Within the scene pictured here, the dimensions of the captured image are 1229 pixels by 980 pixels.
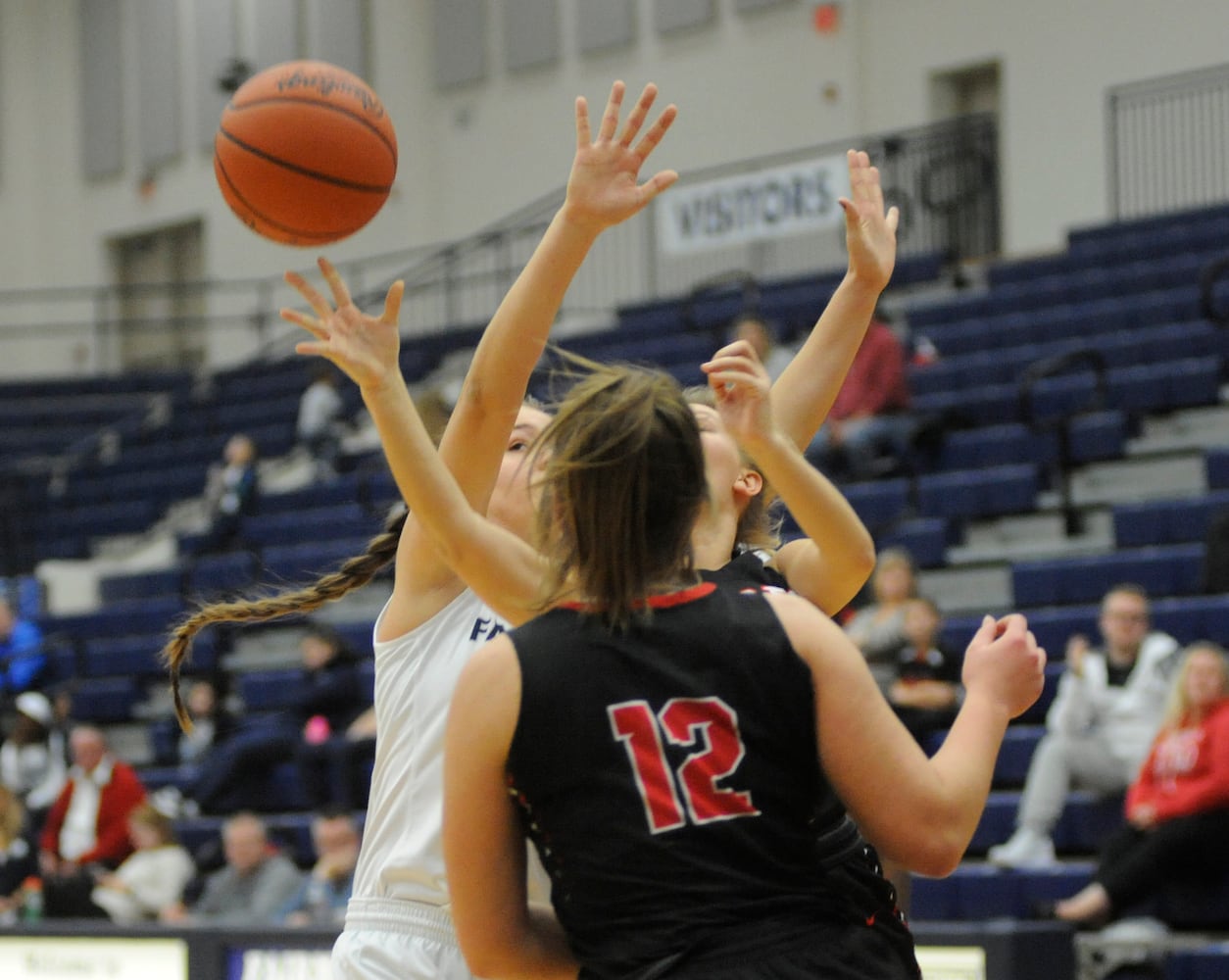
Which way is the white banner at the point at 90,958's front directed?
toward the camera

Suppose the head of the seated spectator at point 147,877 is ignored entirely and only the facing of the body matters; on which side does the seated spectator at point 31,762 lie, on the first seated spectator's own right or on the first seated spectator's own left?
on the first seated spectator's own right

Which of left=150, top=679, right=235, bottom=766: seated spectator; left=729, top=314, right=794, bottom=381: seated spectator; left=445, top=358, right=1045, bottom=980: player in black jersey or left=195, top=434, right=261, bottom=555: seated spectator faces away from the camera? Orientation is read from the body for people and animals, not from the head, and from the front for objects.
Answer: the player in black jersey

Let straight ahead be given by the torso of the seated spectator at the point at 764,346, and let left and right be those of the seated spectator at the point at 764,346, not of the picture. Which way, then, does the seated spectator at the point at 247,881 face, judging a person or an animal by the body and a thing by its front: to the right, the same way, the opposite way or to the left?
the same way

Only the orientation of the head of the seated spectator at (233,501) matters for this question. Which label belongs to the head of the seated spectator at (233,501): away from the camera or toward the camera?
toward the camera

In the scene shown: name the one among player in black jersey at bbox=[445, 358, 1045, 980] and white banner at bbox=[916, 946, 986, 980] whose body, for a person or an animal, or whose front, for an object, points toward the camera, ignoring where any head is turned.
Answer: the white banner

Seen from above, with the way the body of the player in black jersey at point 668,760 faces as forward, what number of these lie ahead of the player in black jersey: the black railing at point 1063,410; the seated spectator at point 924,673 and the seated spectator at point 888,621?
3

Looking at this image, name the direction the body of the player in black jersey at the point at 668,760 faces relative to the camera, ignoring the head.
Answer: away from the camera

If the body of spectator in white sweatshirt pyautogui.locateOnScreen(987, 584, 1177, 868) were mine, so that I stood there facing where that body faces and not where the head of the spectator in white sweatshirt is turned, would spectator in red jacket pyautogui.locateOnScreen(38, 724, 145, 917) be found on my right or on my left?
on my right

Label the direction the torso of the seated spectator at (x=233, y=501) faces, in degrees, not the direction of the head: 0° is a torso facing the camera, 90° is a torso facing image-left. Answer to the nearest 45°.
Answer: approximately 45°

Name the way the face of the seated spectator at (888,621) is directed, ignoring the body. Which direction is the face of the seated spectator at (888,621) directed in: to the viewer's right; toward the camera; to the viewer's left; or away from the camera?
toward the camera

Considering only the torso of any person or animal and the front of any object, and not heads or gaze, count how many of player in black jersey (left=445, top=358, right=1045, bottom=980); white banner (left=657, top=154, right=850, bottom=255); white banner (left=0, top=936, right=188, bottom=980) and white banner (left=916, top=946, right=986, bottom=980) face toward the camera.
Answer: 3

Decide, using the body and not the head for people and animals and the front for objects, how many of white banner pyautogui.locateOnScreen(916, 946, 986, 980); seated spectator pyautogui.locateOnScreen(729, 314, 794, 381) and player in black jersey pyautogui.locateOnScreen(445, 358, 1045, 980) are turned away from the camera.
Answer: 1

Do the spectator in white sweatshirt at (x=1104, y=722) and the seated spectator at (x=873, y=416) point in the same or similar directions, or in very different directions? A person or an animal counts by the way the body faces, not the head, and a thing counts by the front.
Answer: same or similar directions

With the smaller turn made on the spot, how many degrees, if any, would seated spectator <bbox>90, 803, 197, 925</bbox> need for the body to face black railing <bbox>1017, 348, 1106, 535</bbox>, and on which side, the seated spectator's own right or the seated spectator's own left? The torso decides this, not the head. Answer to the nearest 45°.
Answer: approximately 135° to the seated spectator's own left

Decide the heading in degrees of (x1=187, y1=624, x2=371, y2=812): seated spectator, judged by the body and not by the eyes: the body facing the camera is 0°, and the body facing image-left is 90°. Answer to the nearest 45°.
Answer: approximately 45°

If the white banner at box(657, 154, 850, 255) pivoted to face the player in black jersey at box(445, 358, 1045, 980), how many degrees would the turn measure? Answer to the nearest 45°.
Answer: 0° — it already faces them

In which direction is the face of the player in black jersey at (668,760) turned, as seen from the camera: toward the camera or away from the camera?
away from the camera

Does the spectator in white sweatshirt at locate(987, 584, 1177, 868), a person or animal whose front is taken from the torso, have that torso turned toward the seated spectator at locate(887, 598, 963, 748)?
no

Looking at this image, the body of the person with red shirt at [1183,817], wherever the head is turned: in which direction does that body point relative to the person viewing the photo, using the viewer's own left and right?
facing the viewer and to the left of the viewer

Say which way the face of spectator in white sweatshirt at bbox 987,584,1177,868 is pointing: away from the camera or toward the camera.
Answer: toward the camera
